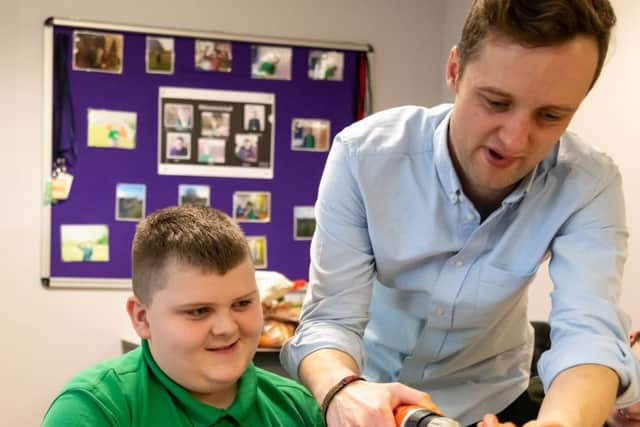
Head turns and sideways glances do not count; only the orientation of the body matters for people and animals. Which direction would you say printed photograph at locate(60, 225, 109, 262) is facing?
toward the camera

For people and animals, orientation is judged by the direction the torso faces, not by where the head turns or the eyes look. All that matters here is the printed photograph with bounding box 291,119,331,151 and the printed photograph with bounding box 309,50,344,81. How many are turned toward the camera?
2

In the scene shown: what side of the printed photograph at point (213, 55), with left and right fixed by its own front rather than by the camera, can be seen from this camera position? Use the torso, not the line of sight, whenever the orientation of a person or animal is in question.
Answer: front

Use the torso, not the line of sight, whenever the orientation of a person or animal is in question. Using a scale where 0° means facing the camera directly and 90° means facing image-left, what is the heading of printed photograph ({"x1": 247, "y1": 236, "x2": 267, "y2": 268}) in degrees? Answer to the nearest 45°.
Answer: approximately 0°

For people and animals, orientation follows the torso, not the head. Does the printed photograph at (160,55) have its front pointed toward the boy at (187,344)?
yes

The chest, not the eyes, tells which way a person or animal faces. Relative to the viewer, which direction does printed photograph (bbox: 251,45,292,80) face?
toward the camera

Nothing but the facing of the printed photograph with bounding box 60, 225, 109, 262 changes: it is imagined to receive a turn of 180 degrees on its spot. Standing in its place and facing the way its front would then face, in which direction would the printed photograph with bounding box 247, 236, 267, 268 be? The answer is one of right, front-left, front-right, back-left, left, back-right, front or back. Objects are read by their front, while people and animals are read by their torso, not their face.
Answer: right

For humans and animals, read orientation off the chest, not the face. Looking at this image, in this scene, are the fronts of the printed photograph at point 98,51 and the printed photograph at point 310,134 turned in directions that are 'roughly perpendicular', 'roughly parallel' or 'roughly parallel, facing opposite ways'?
roughly parallel

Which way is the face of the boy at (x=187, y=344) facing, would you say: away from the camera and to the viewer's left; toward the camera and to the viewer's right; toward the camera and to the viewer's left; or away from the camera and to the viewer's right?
toward the camera and to the viewer's right

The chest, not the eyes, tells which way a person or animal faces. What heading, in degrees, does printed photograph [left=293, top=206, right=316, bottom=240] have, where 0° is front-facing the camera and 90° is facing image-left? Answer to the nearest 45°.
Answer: approximately 0°

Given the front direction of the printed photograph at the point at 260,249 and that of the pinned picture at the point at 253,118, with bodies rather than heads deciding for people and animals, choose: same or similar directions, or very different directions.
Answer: same or similar directions
